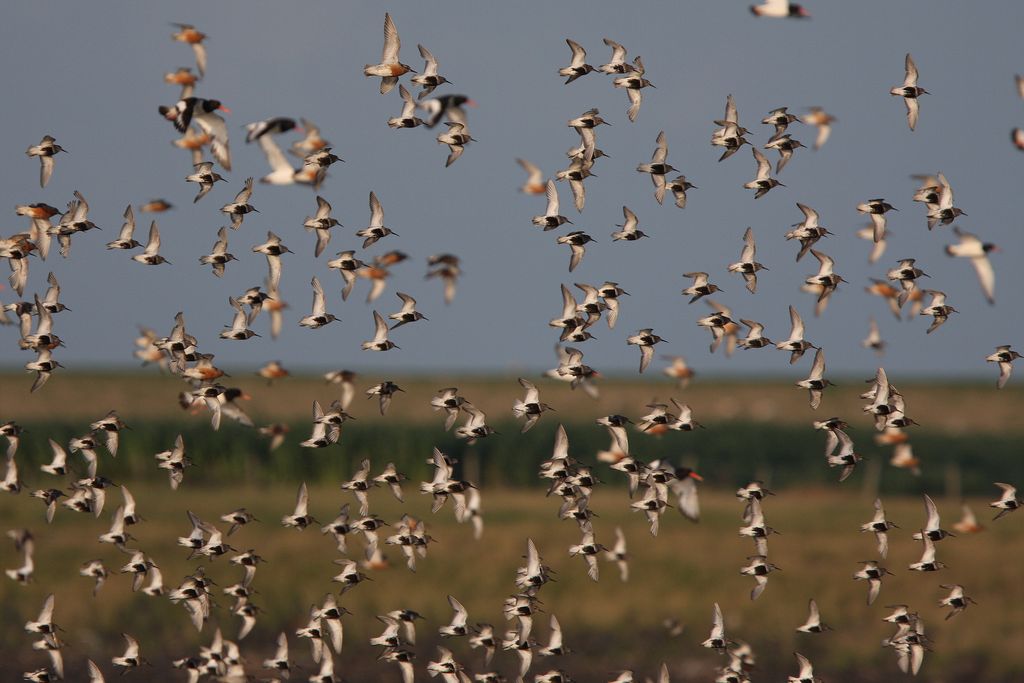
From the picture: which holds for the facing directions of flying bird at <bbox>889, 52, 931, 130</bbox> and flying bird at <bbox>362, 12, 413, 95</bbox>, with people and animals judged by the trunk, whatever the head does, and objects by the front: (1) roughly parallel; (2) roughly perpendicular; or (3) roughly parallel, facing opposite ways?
roughly parallel

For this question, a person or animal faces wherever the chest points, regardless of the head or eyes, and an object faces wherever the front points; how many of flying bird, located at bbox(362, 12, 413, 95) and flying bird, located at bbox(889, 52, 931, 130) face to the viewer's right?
2

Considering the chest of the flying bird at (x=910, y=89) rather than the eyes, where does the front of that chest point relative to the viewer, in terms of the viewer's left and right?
facing to the right of the viewer

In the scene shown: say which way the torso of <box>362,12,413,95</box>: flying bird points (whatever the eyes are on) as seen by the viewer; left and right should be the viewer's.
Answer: facing to the right of the viewer

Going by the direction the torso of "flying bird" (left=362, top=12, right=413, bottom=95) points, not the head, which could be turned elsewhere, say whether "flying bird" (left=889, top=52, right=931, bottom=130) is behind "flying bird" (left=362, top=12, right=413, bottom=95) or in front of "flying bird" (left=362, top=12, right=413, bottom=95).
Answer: in front

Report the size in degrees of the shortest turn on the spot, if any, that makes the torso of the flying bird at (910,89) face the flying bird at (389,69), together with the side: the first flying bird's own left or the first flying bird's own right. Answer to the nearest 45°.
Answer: approximately 180°
